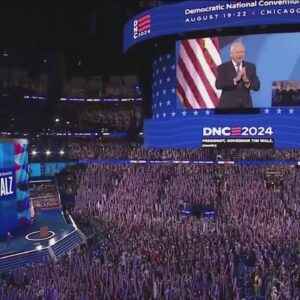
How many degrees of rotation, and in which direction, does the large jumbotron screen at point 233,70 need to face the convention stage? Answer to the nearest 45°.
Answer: approximately 45° to its right

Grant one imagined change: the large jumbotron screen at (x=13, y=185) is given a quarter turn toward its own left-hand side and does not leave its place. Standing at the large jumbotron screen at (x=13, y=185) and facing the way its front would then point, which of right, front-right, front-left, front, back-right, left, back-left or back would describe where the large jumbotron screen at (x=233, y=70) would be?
front-right

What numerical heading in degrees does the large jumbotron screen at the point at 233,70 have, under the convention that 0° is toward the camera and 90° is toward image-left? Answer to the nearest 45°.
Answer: approximately 0°

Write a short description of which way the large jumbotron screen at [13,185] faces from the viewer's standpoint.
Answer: facing the viewer and to the right of the viewer
